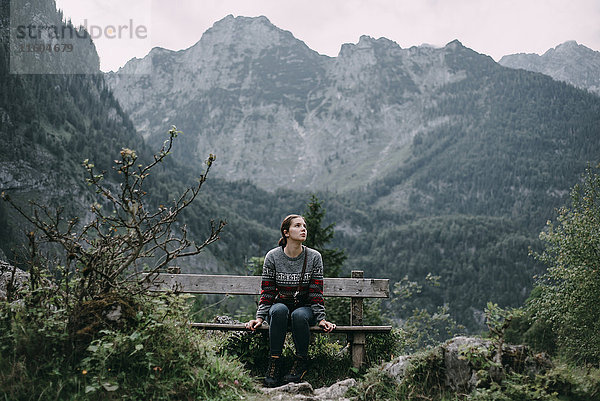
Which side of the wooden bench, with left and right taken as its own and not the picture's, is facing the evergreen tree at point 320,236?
back

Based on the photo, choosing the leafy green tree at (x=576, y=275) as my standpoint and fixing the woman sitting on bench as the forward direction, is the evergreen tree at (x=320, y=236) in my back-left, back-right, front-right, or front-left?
front-right

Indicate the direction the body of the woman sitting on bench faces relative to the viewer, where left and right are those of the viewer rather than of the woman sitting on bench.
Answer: facing the viewer

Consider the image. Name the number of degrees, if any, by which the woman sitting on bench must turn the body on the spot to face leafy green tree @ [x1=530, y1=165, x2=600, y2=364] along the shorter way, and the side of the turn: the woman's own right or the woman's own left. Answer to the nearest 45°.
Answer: approximately 135° to the woman's own left

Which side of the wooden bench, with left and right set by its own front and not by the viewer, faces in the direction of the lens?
front

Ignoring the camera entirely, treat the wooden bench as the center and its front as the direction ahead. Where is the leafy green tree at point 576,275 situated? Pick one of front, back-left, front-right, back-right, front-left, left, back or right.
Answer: back-left
